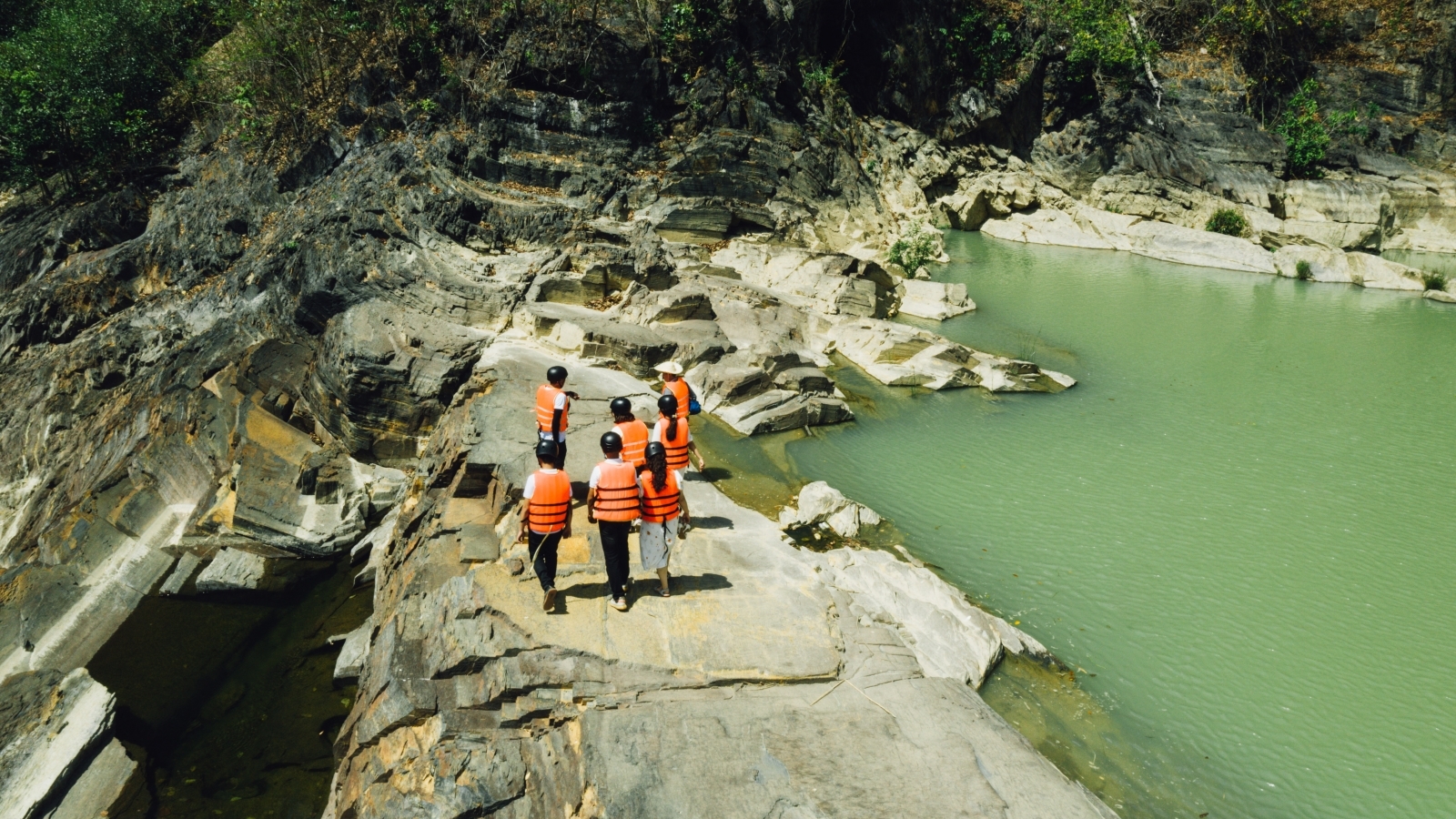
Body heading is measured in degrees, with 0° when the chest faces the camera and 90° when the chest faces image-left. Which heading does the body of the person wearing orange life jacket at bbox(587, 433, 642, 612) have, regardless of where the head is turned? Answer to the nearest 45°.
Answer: approximately 180°

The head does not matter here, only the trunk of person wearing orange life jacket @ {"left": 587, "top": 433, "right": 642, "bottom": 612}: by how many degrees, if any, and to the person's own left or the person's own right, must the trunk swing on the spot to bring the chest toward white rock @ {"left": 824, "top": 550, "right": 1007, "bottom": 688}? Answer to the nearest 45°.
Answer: approximately 90° to the person's own right

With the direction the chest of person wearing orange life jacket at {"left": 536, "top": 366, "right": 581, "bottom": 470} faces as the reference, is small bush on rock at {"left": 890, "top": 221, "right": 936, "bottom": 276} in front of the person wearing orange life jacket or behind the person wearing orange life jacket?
in front

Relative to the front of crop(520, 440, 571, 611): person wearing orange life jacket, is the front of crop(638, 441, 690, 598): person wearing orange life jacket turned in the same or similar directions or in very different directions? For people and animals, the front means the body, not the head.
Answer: same or similar directions

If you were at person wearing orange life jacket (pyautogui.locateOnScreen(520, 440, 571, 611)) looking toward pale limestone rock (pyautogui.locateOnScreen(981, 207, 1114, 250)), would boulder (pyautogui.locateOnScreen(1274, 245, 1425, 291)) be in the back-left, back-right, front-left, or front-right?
front-right

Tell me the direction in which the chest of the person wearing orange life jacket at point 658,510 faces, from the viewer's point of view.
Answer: away from the camera

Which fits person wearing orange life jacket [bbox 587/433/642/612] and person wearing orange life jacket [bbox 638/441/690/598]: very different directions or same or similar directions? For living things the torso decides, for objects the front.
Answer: same or similar directions

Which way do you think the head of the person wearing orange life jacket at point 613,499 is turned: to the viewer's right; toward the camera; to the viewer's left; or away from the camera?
away from the camera

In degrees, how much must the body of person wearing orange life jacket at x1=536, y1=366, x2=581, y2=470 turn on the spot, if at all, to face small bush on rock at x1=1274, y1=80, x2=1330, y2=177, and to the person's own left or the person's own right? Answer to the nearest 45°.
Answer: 0° — they already face it

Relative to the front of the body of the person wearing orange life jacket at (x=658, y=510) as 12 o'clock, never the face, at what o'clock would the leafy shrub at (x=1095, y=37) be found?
The leafy shrub is roughly at 1 o'clock from the person wearing orange life jacket.

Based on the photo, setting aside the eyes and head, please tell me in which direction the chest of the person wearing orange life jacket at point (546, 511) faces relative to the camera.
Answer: away from the camera

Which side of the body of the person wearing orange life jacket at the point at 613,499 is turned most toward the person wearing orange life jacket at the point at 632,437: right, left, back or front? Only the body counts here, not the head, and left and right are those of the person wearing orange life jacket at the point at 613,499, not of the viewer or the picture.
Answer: front

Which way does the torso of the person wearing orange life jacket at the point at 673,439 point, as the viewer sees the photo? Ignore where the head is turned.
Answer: away from the camera

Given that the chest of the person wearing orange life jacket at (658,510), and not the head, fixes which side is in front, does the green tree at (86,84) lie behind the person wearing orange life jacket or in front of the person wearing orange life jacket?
in front

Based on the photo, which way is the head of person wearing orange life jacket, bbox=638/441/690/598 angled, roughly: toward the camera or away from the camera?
away from the camera

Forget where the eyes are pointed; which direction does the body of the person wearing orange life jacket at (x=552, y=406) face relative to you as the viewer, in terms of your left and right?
facing away from the viewer and to the right of the viewer

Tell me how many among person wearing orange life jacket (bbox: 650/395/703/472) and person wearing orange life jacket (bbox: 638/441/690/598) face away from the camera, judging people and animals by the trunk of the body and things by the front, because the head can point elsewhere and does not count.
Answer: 2

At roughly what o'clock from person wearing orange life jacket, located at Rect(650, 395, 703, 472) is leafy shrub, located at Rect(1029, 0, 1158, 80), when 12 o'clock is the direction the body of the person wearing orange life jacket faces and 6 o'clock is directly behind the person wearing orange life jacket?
The leafy shrub is roughly at 1 o'clock from the person wearing orange life jacket.

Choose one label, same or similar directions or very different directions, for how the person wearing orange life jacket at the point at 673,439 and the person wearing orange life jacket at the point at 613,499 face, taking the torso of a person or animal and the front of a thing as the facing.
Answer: same or similar directions

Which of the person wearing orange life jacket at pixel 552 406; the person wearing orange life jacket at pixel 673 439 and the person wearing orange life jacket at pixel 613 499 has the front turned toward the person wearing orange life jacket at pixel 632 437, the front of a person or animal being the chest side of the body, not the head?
the person wearing orange life jacket at pixel 613 499
